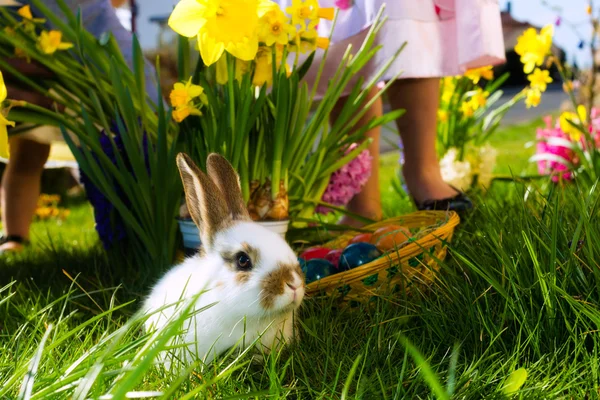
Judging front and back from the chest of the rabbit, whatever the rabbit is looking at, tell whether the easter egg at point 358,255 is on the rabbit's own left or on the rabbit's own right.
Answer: on the rabbit's own left

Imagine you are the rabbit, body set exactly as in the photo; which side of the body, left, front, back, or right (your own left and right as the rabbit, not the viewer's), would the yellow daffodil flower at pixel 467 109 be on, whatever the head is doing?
left

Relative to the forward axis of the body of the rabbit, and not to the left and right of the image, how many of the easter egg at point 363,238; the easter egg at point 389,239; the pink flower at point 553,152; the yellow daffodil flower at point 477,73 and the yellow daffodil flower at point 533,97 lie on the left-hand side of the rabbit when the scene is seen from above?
5

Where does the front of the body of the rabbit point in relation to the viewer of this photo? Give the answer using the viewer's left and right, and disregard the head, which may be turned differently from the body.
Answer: facing the viewer and to the right of the viewer

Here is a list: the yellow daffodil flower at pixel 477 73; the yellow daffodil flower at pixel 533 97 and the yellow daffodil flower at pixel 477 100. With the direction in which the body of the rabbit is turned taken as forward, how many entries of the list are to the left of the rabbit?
3

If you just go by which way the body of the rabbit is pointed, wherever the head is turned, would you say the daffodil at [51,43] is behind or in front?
behind

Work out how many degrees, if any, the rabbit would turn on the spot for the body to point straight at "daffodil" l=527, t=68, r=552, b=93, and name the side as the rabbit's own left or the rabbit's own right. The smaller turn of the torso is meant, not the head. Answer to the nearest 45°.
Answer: approximately 90° to the rabbit's own left

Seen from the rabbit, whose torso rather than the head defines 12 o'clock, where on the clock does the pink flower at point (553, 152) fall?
The pink flower is roughly at 9 o'clock from the rabbit.
